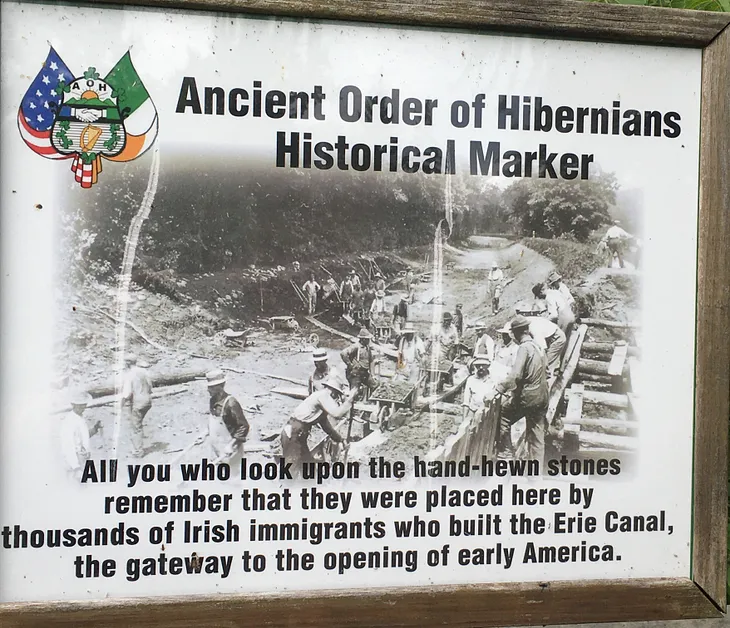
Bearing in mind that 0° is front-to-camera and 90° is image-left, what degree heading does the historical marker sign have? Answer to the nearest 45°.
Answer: approximately 0°
